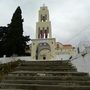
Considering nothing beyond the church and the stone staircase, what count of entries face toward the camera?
2

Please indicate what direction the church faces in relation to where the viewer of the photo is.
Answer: facing the viewer

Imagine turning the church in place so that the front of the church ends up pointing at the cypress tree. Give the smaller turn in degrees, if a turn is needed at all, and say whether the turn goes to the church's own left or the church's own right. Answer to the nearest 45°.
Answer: approximately 45° to the church's own right

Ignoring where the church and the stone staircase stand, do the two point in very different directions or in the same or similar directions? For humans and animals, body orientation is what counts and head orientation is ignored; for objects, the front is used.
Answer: same or similar directions

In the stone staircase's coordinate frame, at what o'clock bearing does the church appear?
The church is roughly at 6 o'clock from the stone staircase.

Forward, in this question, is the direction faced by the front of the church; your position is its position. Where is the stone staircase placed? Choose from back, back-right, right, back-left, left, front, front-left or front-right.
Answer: front

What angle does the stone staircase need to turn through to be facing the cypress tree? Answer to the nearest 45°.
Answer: approximately 180°

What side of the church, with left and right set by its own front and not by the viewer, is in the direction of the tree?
right
